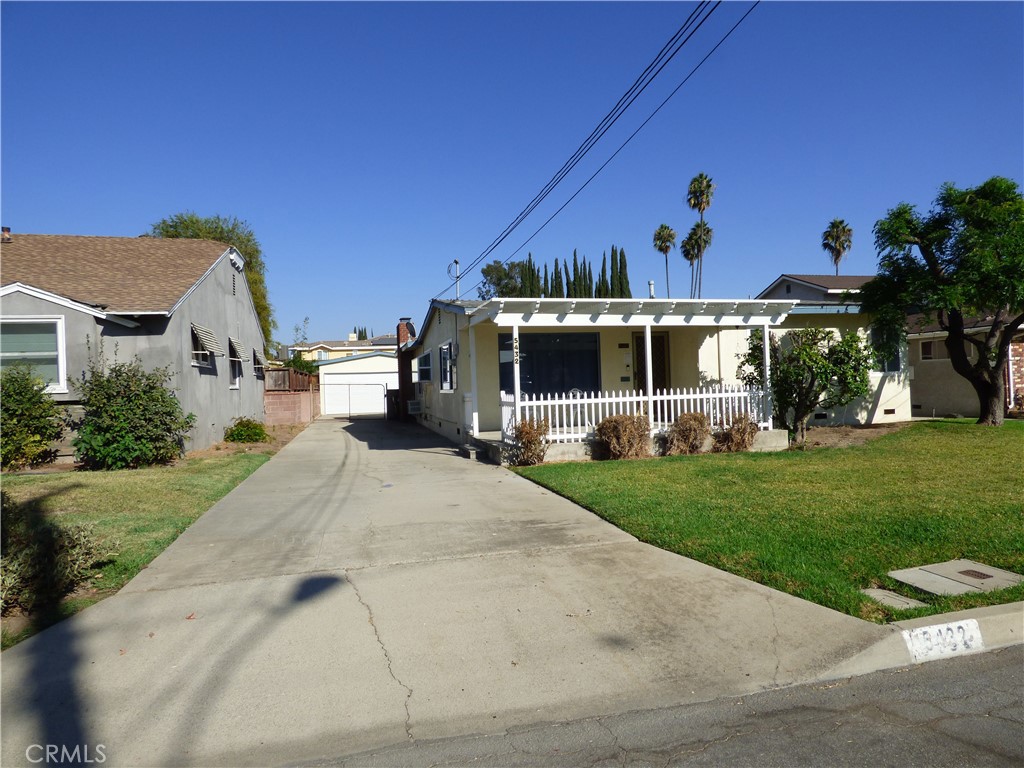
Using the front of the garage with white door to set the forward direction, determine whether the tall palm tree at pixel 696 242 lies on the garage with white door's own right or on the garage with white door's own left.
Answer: on the garage with white door's own left

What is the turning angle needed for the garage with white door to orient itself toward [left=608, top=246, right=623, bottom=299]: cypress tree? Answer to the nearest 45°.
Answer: approximately 90° to its left

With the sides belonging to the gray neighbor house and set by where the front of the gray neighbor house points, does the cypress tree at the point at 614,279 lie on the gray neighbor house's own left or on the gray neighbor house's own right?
on the gray neighbor house's own left

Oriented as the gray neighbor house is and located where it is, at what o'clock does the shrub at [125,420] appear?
The shrub is roughly at 12 o'clock from the gray neighbor house.

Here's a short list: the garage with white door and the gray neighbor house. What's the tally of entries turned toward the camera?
2

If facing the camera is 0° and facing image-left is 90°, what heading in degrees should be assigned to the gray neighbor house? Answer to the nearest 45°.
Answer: approximately 0°

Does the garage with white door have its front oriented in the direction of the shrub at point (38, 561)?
yes

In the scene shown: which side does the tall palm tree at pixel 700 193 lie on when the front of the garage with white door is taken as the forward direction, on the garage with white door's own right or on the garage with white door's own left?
on the garage with white door's own left

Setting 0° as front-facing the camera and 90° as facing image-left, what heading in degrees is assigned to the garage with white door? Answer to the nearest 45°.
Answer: approximately 0°

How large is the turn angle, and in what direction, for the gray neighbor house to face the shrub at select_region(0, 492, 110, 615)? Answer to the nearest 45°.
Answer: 0° — it already faces it

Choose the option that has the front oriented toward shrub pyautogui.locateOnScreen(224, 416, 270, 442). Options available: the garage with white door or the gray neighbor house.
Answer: the garage with white door

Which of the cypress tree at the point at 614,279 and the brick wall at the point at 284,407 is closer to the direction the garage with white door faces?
the brick wall

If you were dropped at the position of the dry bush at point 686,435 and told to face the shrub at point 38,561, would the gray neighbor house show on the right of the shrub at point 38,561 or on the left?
right

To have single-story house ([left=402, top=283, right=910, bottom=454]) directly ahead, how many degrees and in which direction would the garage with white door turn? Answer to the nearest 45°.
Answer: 0° — it already faces it

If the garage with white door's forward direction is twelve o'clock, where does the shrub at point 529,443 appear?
The shrub is roughly at 12 o'clock from the garage with white door.
